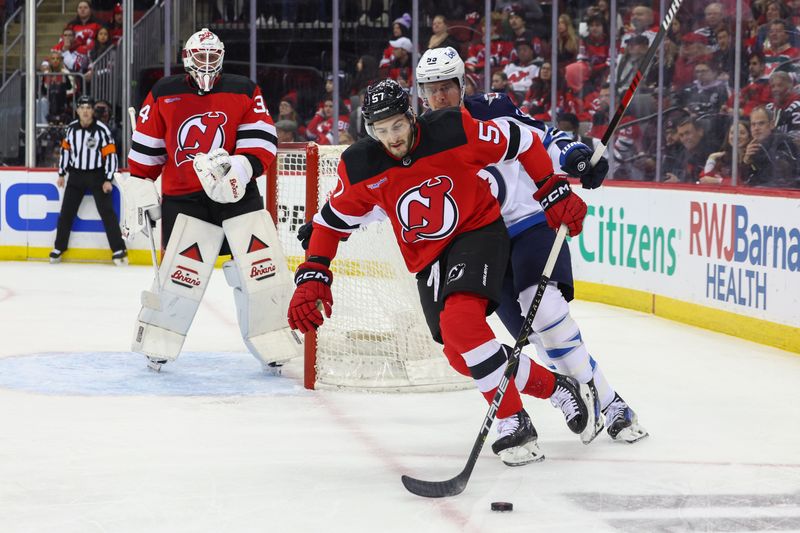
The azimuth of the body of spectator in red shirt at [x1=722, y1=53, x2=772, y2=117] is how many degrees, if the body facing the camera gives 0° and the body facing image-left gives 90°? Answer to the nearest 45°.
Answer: approximately 45°

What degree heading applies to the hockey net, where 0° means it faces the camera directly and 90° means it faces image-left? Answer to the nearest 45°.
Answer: approximately 90°

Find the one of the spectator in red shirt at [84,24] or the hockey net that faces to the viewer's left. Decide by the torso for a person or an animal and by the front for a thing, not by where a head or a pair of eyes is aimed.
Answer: the hockey net

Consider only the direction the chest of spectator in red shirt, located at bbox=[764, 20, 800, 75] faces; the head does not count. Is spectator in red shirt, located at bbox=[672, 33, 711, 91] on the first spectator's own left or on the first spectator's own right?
on the first spectator's own right
